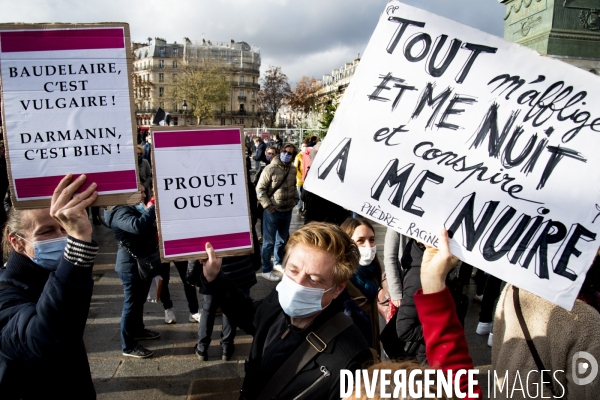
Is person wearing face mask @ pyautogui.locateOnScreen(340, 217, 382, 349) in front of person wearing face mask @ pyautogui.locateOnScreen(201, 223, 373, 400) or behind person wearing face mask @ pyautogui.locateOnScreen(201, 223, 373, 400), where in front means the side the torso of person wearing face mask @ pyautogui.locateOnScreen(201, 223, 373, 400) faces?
behind

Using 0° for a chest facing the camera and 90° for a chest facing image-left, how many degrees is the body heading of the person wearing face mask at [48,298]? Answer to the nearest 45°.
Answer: approximately 315°

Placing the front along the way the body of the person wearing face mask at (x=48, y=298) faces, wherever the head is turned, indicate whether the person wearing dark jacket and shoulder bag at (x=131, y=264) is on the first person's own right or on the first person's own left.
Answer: on the first person's own left

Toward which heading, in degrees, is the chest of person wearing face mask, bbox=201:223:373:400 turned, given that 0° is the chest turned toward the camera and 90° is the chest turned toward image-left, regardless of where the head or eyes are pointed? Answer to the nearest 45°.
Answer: approximately 45°

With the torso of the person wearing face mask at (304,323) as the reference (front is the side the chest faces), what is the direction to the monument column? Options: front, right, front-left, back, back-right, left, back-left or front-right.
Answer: back
